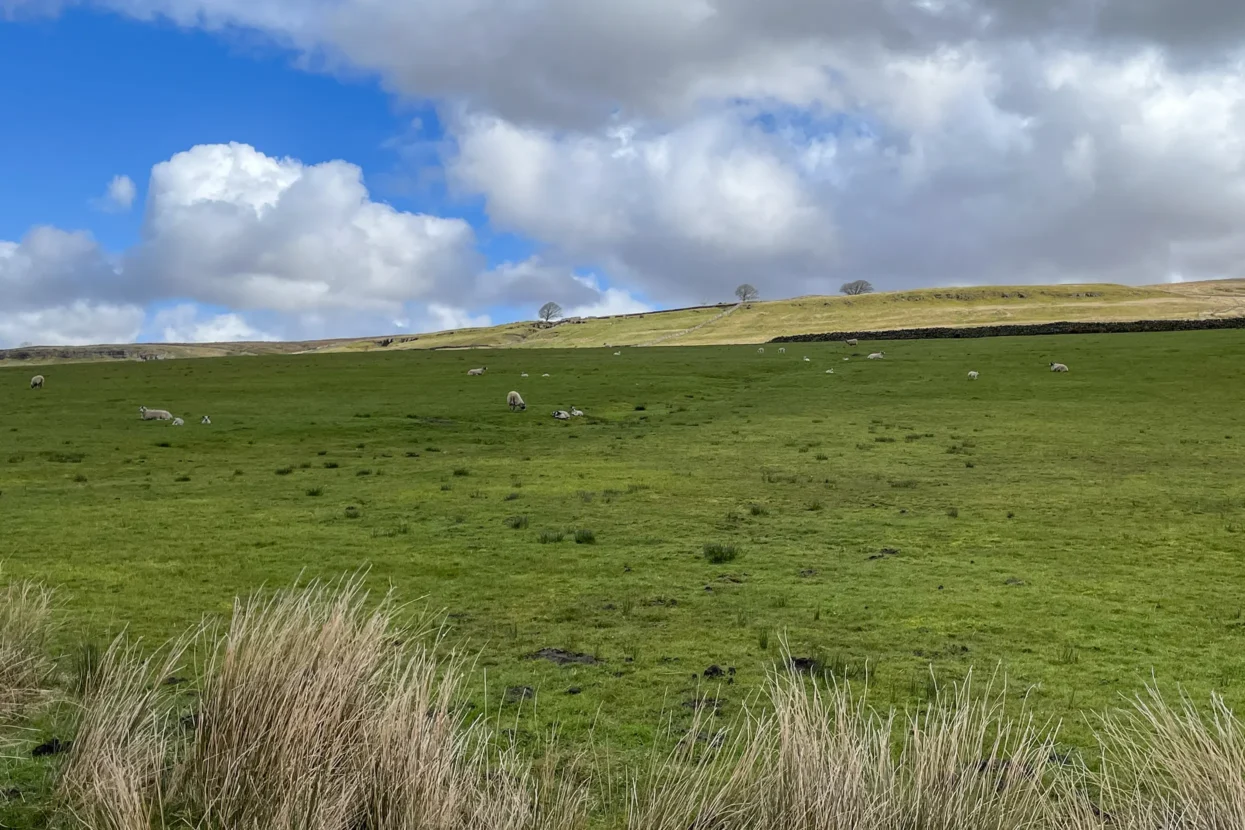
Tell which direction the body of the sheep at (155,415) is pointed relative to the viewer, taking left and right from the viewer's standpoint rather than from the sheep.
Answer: facing to the left of the viewer
